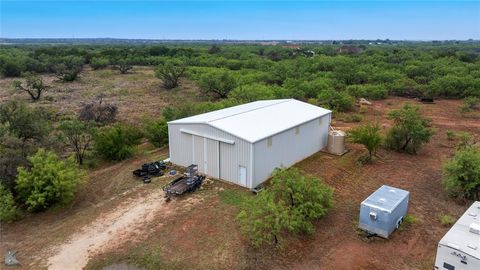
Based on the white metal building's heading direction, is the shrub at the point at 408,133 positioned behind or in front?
behind

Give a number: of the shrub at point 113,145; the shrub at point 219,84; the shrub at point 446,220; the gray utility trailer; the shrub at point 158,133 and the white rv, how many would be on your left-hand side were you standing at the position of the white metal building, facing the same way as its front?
3

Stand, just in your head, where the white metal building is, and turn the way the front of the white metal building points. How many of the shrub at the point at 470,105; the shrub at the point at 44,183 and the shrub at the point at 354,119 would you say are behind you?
2

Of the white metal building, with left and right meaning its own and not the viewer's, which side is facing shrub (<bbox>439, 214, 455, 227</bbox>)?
left

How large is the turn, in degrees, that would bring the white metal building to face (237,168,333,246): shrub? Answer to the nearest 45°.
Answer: approximately 45° to its left

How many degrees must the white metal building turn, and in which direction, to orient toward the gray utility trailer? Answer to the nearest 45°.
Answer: approximately 90° to its left

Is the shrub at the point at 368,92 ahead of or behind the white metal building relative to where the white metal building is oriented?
behind

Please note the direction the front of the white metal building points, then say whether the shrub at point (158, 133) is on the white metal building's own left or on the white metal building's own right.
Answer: on the white metal building's own right

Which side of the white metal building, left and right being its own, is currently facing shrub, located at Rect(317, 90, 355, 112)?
back

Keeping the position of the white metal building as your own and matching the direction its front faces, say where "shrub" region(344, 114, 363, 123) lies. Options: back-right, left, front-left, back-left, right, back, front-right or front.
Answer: back

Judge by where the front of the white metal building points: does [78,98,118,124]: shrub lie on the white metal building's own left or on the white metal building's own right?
on the white metal building's own right

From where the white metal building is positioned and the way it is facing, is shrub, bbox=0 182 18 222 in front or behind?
in front

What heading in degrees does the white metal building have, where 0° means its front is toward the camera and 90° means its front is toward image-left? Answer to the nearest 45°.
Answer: approximately 45°

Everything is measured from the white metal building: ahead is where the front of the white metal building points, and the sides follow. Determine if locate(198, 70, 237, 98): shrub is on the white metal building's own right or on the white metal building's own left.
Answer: on the white metal building's own right

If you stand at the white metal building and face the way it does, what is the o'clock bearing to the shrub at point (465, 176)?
The shrub is roughly at 8 o'clock from the white metal building.

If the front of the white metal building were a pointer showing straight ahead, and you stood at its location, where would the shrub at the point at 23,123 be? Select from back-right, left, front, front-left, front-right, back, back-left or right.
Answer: front-right

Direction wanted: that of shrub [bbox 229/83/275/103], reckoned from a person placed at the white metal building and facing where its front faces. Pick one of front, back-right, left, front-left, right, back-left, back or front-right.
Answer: back-right

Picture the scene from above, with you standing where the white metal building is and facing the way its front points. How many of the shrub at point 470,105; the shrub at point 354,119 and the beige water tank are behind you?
3
